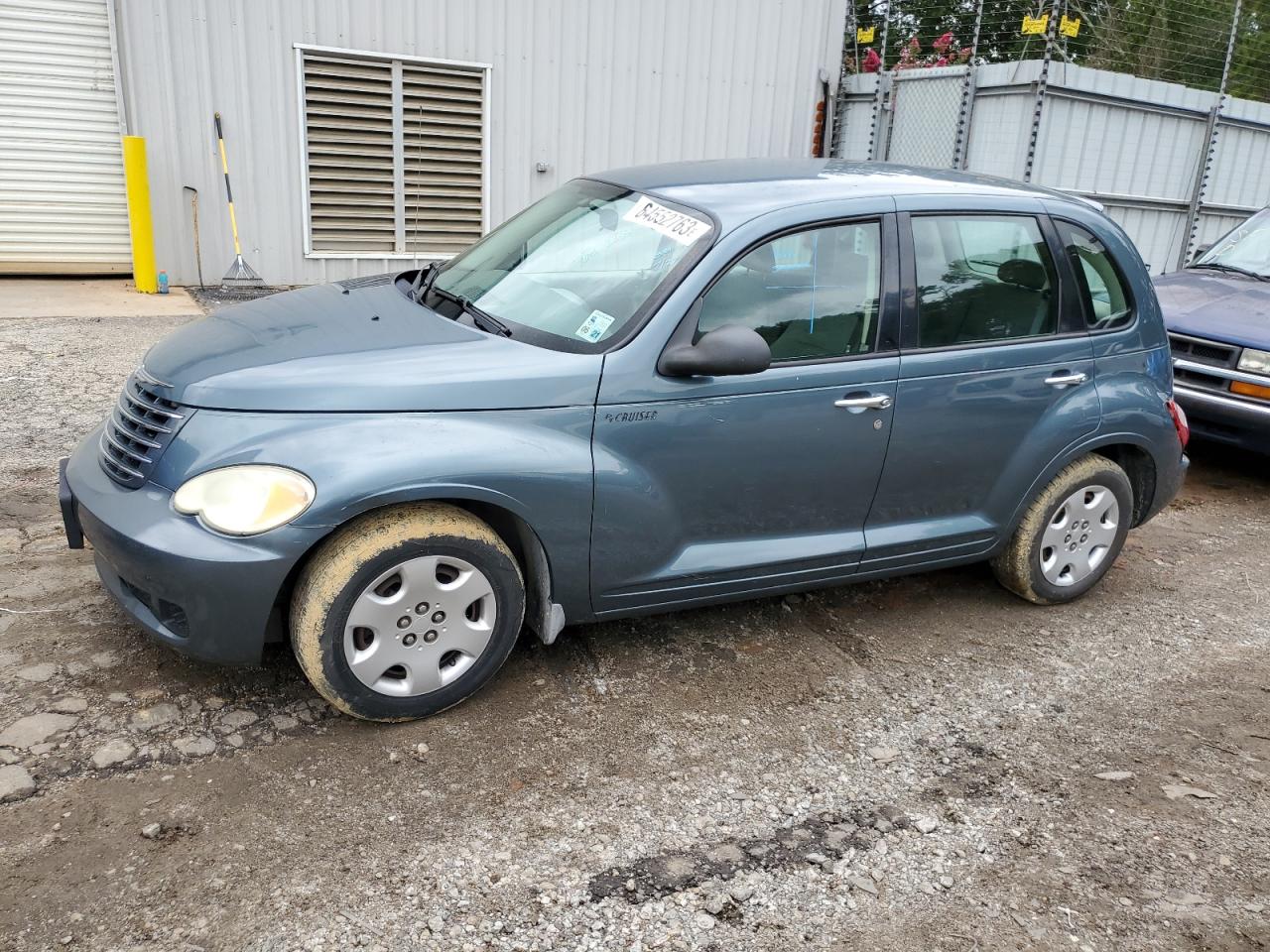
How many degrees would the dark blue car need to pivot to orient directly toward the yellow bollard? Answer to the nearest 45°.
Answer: approximately 45° to its right

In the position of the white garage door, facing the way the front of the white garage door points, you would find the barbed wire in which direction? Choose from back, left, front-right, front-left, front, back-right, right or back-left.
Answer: left

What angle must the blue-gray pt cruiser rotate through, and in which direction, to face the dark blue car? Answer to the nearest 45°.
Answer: approximately 180°

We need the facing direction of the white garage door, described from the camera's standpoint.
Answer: facing the viewer

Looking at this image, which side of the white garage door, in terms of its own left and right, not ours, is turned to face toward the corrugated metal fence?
left

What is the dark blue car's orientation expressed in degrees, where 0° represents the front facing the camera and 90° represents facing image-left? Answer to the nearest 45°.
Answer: approximately 45°

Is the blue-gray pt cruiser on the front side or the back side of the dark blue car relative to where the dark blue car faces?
on the front side

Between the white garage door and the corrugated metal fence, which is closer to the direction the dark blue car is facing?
the white garage door

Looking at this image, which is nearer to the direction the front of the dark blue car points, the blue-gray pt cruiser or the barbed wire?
the blue-gray pt cruiser

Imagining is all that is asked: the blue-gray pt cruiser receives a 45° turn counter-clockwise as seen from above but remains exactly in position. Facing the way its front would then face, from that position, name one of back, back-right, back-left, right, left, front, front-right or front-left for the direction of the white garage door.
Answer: back-right

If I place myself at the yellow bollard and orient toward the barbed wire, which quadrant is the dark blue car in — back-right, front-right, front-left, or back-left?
front-right

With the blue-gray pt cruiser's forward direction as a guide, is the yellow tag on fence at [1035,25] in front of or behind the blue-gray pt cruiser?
behind

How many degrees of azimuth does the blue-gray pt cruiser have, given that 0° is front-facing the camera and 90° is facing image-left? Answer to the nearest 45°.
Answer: approximately 45°

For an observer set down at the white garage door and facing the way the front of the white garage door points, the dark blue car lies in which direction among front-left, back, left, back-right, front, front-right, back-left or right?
front-left

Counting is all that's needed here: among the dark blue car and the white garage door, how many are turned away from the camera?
0
